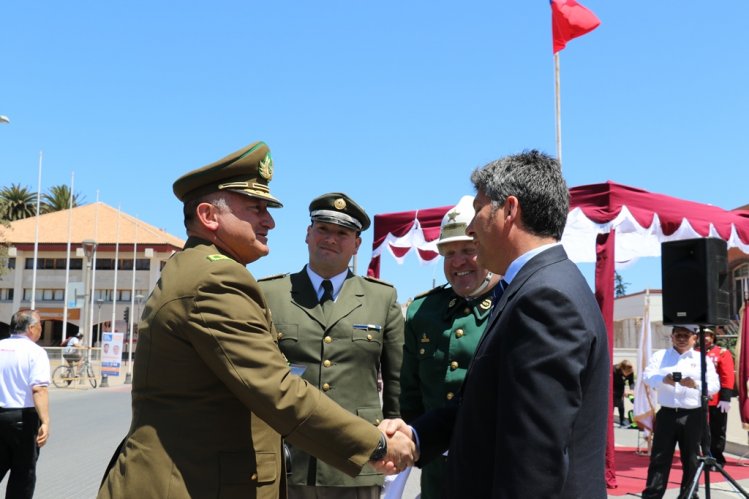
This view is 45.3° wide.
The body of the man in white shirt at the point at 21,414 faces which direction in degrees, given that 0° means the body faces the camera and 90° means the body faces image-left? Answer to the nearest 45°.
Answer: approximately 225°

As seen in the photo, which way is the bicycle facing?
to the viewer's right

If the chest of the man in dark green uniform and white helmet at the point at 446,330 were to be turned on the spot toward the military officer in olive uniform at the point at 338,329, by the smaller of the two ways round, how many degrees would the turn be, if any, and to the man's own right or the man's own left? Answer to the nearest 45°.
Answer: approximately 135° to the man's own right

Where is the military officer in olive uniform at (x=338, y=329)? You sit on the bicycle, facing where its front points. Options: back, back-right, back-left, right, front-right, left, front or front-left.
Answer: right

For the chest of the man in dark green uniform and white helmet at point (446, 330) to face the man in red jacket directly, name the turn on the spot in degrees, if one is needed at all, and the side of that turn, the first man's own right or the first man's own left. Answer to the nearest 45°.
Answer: approximately 135° to the first man's own left
